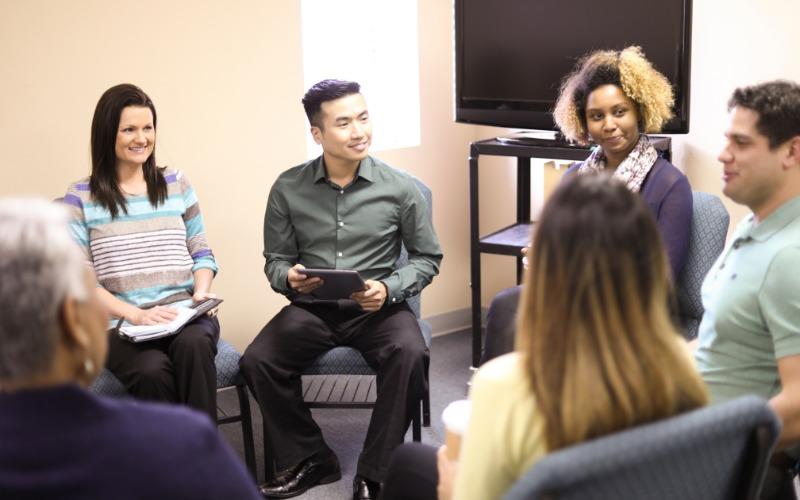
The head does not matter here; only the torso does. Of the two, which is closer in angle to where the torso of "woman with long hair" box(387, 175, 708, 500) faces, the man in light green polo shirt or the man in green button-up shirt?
the man in green button-up shirt

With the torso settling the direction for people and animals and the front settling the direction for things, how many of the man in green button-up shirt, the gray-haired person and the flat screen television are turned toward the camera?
2

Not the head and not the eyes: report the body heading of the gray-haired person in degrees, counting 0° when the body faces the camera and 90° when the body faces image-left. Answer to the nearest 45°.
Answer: approximately 225°

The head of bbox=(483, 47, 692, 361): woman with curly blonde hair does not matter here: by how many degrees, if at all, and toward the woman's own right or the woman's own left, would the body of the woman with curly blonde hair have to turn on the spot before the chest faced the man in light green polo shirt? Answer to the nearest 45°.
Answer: approximately 45° to the woman's own left

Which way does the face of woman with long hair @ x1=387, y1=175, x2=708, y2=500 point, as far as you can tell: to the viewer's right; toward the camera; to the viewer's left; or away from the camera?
away from the camera

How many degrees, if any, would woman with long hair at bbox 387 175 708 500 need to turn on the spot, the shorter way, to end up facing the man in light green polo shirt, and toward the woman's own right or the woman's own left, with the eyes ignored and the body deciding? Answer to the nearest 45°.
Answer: approximately 90° to the woman's own right

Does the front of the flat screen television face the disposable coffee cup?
yes

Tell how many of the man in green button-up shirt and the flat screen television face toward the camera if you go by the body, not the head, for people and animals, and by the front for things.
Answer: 2

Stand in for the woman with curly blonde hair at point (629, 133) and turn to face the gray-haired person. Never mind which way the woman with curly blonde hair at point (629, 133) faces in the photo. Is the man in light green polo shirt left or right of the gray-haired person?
left

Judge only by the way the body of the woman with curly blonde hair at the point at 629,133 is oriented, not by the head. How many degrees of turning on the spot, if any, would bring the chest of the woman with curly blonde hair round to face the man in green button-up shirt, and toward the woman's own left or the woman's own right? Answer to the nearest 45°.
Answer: approximately 45° to the woman's own right

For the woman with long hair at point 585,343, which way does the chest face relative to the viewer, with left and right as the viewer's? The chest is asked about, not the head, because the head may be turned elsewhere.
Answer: facing away from the viewer and to the left of the viewer
